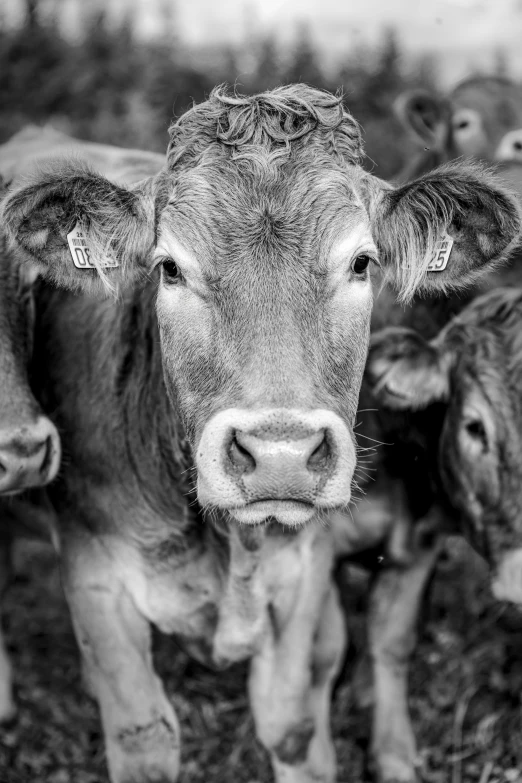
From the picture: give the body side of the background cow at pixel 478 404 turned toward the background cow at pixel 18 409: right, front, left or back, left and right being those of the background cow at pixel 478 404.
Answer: right

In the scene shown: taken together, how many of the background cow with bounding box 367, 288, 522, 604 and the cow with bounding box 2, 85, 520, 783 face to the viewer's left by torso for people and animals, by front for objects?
0

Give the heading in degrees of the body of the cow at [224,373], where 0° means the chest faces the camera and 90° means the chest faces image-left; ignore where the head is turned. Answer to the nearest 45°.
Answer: approximately 0°

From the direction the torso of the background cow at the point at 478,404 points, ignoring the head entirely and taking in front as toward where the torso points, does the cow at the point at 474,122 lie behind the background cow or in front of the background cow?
behind

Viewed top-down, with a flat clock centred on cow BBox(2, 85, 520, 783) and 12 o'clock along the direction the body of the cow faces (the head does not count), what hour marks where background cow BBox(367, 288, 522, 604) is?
The background cow is roughly at 8 o'clock from the cow.

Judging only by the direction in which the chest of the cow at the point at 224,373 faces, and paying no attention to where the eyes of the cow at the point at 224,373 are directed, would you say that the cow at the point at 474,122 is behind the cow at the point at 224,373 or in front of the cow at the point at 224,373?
behind
